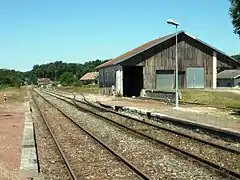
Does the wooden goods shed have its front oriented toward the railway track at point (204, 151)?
yes

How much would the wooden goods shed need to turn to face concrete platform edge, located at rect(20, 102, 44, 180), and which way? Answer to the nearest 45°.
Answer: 0° — it already faces it

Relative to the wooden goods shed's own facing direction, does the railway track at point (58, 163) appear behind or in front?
in front

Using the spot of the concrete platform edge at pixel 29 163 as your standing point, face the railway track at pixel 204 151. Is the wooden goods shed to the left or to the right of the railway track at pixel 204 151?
left

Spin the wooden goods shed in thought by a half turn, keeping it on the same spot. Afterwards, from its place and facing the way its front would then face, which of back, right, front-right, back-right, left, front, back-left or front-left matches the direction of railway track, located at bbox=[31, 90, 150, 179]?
back

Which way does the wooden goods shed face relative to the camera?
toward the camera
